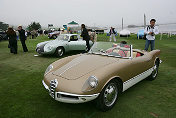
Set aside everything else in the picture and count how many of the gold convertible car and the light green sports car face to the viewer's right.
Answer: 0

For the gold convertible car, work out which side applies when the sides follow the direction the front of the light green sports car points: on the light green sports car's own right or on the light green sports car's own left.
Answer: on the light green sports car's own left

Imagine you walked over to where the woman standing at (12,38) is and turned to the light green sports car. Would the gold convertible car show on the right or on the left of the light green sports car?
right

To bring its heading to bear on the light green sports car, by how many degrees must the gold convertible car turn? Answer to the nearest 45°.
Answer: approximately 135° to its right

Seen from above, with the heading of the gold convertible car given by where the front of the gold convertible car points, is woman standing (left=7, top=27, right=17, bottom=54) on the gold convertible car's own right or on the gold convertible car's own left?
on the gold convertible car's own right

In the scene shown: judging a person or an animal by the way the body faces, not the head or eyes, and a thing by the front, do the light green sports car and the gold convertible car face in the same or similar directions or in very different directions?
same or similar directions

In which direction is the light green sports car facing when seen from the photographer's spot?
facing the viewer and to the left of the viewer
